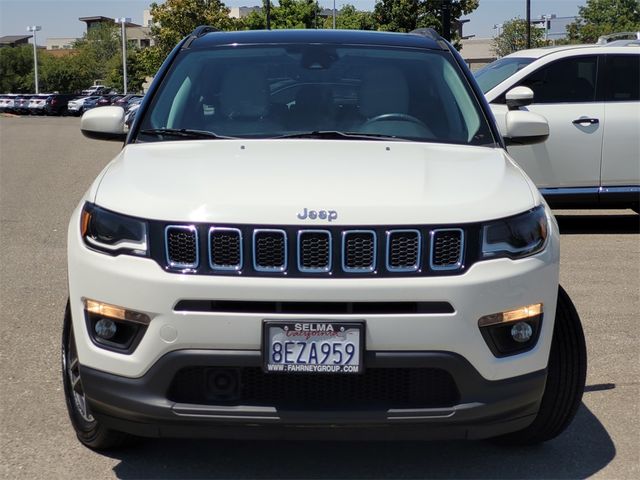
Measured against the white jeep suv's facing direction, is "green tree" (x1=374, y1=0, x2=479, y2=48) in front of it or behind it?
behind

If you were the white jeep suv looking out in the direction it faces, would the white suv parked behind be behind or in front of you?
behind

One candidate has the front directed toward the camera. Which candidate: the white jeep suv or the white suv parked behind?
the white jeep suv

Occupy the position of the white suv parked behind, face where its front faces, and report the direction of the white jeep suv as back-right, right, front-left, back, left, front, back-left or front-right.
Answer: left

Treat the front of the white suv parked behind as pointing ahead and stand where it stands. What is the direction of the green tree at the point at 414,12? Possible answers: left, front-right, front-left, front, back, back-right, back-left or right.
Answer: right

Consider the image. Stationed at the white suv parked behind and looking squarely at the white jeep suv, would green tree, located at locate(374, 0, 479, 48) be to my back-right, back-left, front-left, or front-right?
back-right

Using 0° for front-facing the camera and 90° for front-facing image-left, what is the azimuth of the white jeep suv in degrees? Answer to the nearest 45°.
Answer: approximately 0°

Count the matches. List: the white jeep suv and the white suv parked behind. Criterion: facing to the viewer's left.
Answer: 1

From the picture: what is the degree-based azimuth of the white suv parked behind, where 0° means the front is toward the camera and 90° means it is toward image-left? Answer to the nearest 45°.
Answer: approximately 90°

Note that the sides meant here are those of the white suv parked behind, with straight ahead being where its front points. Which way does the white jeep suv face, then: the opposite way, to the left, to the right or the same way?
to the left
